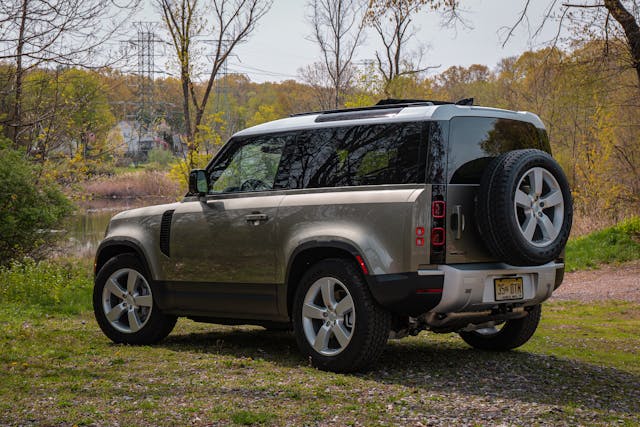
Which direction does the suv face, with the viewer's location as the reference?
facing away from the viewer and to the left of the viewer

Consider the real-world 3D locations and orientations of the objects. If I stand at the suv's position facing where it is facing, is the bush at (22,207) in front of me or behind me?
in front
